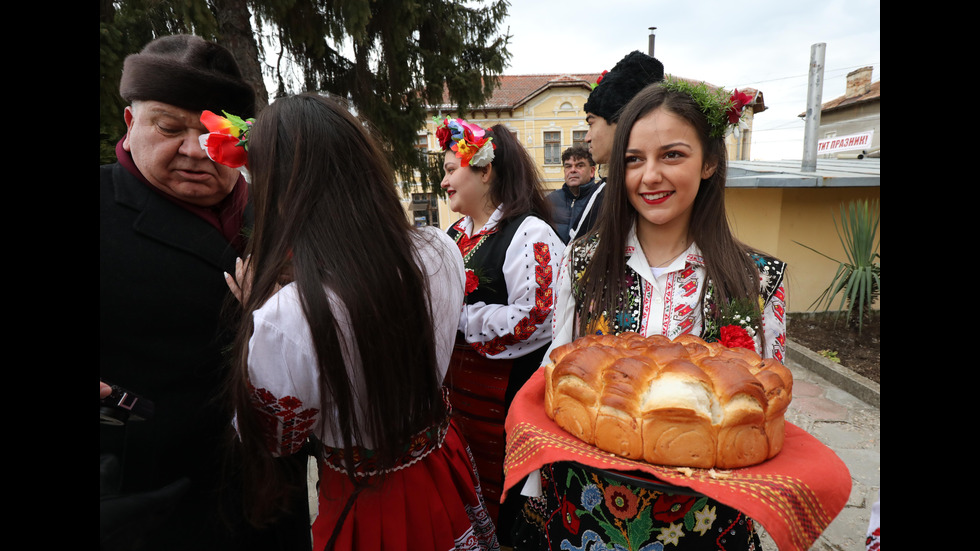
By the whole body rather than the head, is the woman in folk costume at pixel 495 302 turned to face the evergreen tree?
no

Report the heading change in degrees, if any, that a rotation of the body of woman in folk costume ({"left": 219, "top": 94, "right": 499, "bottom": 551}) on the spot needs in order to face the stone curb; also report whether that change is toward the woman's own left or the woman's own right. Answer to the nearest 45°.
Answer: approximately 90° to the woman's own right

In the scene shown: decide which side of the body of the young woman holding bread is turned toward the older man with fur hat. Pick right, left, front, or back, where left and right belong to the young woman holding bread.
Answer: right

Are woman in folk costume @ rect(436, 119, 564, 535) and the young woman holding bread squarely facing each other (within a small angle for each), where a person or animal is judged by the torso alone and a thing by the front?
no

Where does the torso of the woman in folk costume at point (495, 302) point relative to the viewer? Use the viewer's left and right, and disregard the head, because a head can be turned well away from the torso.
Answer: facing to the left of the viewer

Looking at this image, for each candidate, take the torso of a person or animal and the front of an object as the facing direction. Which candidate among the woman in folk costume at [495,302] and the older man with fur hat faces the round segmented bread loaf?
the older man with fur hat

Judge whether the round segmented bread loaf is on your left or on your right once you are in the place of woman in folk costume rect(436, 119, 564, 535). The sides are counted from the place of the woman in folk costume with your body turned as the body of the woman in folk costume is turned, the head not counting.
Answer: on your left

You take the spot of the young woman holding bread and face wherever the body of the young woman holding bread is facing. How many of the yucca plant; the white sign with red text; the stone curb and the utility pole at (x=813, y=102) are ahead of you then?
0

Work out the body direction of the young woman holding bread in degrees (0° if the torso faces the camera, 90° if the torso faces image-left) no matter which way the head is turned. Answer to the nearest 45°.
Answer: approximately 0°

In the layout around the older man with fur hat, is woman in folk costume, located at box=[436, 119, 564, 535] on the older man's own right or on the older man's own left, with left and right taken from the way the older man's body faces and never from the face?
on the older man's own left

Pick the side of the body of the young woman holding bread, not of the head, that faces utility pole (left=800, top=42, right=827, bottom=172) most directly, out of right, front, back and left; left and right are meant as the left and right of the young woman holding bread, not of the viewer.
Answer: back

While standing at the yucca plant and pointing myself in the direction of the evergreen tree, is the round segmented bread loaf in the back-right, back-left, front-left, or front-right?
front-left

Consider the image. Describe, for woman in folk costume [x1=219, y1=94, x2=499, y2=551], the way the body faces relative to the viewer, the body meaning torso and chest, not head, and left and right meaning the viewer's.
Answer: facing away from the viewer and to the left of the viewer

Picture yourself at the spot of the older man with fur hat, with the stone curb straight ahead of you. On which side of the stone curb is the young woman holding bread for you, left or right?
right

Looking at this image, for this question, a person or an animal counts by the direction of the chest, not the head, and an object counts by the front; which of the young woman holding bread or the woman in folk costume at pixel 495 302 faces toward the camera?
the young woman holding bread

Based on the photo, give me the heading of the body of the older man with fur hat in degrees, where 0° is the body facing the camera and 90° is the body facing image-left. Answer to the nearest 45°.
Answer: approximately 315°

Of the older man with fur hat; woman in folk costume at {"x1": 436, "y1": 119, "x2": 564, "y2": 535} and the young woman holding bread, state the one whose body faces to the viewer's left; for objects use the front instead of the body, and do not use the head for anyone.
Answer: the woman in folk costume

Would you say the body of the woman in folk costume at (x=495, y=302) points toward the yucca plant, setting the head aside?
no
